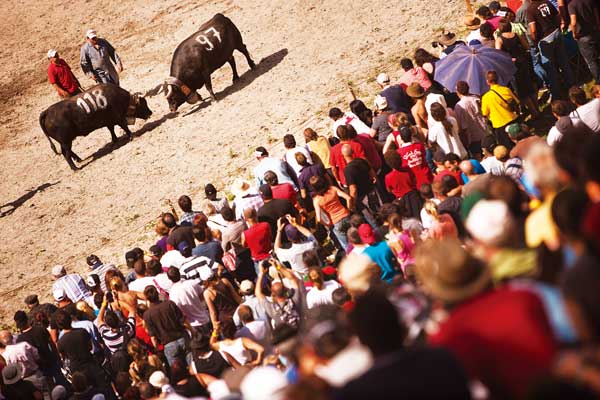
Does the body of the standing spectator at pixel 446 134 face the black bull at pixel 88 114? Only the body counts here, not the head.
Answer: yes

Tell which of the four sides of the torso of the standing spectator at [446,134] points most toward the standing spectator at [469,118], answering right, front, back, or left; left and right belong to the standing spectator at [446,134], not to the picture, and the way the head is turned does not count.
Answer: right

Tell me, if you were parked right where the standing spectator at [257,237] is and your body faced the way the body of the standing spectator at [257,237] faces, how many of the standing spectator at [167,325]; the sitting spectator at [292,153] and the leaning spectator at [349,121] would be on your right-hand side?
2

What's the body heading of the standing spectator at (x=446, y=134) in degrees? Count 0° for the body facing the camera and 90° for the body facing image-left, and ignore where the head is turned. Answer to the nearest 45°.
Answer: approximately 135°

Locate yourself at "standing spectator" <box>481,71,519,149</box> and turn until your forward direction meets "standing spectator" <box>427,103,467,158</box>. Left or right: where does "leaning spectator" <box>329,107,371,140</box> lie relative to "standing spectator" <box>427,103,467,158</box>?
right

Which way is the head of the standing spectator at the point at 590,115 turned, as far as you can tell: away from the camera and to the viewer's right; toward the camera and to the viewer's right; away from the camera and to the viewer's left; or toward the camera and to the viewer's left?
away from the camera and to the viewer's left

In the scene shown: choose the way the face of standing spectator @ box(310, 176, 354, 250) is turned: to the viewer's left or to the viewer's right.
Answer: to the viewer's left

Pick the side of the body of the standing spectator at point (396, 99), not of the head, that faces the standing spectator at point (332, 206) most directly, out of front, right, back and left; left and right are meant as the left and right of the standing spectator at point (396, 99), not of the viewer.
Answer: left

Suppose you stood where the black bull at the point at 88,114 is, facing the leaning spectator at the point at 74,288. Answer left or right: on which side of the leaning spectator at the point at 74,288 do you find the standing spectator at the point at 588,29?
left

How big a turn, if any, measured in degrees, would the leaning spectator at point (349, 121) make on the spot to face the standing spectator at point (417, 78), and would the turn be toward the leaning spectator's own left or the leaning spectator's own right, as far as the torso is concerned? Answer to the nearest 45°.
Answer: approximately 90° to the leaning spectator's own right
